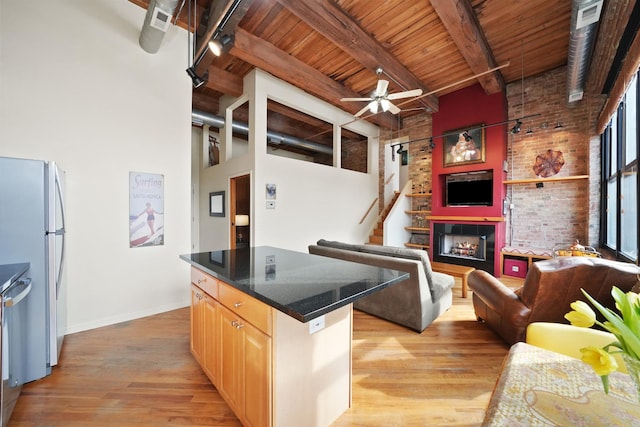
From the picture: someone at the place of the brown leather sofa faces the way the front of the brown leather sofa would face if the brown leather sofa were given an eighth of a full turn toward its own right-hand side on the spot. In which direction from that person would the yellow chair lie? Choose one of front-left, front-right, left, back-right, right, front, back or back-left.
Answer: back

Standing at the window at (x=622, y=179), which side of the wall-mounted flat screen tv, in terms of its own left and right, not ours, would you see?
left

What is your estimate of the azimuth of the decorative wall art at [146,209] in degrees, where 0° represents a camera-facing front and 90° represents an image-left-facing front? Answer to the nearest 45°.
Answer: approximately 315°

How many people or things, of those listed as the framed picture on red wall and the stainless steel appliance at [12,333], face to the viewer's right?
1

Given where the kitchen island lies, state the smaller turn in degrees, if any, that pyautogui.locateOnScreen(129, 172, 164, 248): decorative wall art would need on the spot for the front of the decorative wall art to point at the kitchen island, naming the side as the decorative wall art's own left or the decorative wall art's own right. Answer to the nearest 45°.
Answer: approximately 45° to the decorative wall art's own right
